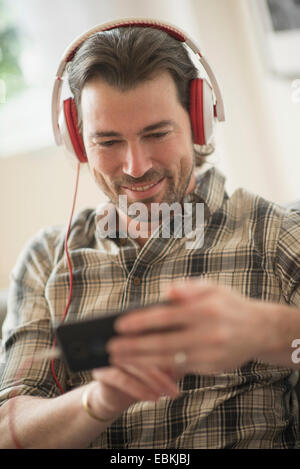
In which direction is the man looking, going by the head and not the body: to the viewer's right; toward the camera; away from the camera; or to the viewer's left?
toward the camera

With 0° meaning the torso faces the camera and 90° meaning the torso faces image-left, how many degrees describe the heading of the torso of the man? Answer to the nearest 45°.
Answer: approximately 0°
